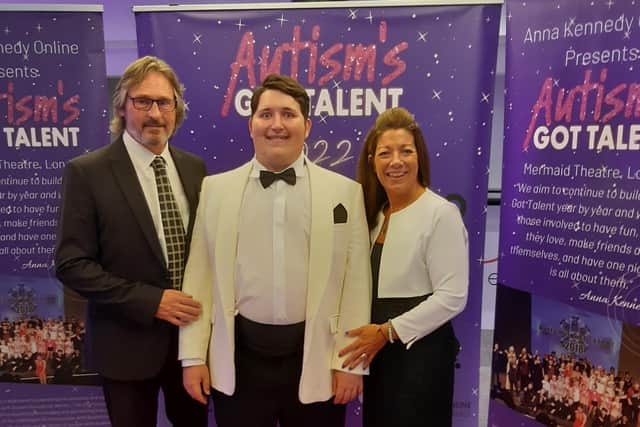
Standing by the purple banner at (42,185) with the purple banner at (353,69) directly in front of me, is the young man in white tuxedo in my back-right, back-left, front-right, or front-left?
front-right

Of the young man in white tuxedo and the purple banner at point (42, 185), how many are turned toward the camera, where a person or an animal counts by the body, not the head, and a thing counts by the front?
2

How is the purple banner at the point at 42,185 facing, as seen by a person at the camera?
facing the viewer

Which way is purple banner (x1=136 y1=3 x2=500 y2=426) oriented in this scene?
toward the camera

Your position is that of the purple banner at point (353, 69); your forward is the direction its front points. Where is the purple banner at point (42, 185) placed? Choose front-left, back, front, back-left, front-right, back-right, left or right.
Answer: right

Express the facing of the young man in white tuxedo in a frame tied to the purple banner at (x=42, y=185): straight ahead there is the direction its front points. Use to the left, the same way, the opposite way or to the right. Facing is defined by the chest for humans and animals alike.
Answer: the same way

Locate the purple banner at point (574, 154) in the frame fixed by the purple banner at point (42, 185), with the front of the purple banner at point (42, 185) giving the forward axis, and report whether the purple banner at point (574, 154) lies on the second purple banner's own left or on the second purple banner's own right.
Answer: on the second purple banner's own left

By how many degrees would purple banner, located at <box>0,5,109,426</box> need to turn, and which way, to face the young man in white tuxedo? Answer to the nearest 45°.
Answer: approximately 45° to its left

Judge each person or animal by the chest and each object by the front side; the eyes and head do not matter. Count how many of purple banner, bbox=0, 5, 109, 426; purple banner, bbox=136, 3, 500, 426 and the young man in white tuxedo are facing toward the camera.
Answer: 3

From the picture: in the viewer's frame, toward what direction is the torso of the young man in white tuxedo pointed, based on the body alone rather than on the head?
toward the camera

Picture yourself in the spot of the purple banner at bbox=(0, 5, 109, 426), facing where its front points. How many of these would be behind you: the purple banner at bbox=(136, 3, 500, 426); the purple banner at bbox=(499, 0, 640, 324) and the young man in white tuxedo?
0

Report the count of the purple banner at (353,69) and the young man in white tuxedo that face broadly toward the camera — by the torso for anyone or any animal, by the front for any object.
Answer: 2

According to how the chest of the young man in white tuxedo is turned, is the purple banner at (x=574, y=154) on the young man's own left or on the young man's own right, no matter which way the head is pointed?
on the young man's own left

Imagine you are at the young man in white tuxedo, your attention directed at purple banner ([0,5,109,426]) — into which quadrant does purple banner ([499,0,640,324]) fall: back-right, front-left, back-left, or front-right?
back-right

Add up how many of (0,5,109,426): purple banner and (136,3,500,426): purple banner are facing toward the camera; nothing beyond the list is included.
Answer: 2

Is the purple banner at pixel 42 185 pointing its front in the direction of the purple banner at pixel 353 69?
no

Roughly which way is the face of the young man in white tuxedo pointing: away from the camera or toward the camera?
toward the camera
